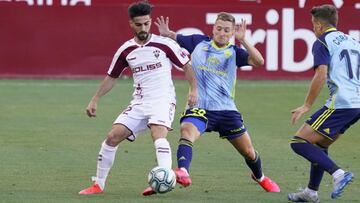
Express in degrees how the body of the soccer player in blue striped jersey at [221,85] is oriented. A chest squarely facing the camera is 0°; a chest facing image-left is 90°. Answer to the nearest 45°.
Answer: approximately 0°

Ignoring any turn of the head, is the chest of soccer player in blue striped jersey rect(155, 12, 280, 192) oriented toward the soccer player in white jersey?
no
